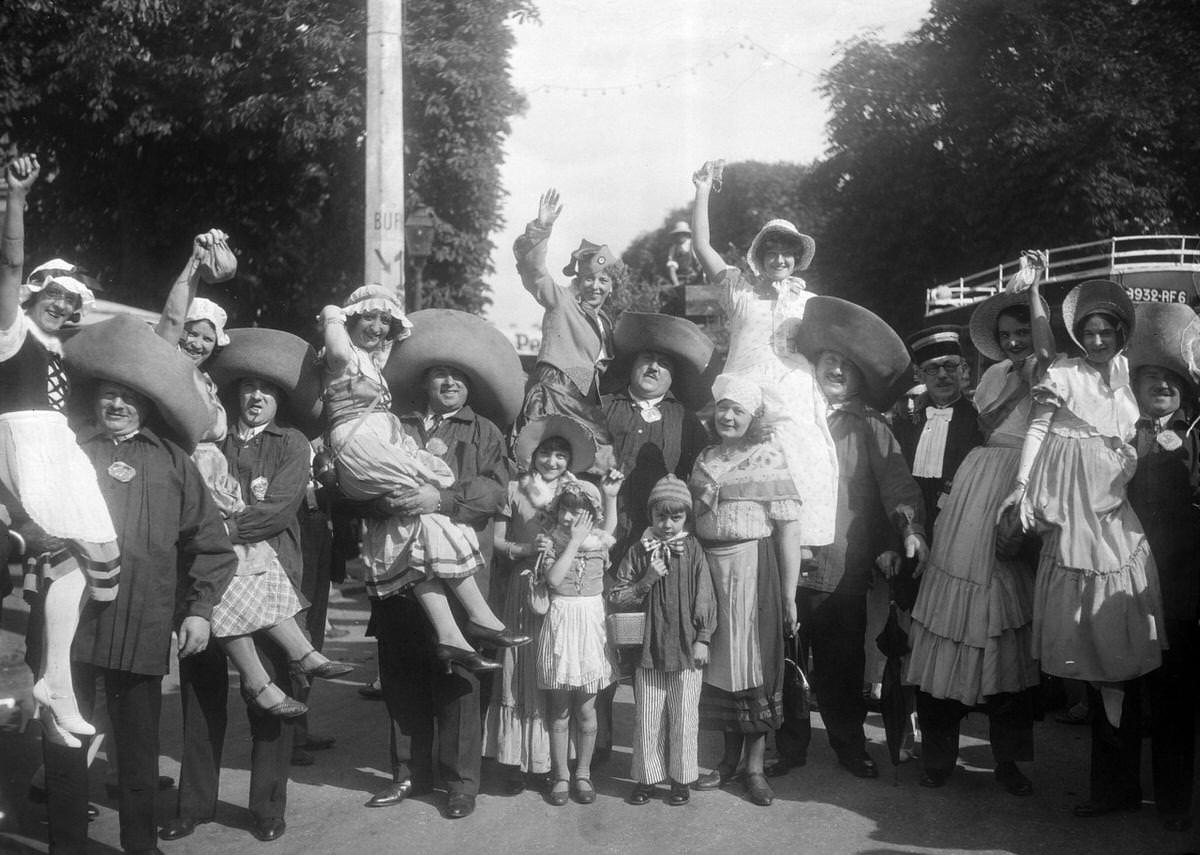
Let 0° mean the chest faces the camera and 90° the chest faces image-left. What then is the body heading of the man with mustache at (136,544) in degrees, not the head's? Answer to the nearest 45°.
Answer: approximately 0°

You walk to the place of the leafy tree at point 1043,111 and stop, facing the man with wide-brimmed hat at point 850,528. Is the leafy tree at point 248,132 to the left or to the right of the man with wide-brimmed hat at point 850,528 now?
right

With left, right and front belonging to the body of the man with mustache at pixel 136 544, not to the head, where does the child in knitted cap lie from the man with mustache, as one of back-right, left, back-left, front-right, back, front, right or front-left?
left

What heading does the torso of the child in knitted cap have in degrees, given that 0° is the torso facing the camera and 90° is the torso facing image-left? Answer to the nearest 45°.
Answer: approximately 0°

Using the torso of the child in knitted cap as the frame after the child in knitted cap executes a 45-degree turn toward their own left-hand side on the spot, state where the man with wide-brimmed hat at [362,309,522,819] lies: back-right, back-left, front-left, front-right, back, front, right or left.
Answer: back-right

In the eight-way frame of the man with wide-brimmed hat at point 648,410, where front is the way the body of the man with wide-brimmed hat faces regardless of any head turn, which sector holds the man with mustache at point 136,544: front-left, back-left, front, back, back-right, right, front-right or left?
front-right

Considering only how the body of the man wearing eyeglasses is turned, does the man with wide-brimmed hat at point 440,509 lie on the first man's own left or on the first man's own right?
on the first man's own right
